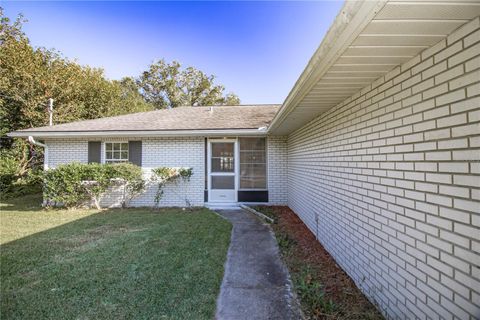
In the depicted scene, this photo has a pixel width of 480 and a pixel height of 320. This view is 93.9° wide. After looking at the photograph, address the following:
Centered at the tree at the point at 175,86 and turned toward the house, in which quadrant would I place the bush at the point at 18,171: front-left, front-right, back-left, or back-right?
front-right

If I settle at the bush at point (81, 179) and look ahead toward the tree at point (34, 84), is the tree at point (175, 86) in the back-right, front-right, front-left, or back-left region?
front-right

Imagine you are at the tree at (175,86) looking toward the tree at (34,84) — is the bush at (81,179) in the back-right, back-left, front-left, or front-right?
front-left

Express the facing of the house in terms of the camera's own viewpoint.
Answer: facing the viewer

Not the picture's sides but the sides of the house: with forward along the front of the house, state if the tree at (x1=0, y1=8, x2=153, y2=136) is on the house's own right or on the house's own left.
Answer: on the house's own right

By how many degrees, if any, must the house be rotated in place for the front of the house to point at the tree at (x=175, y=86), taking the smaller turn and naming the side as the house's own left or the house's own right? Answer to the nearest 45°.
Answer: approximately 180°

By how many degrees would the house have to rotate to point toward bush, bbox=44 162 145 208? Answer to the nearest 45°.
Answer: approximately 135° to its right

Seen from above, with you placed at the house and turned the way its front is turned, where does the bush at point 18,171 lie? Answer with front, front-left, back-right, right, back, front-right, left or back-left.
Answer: back-right
